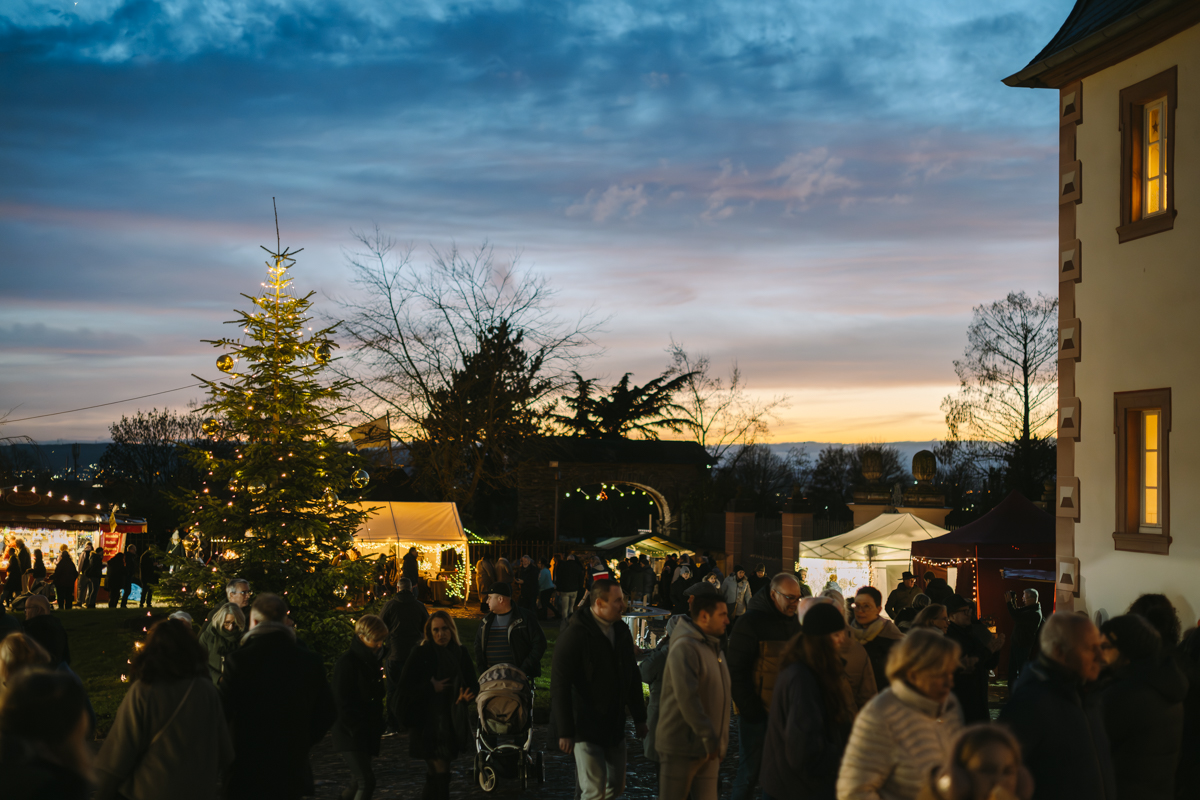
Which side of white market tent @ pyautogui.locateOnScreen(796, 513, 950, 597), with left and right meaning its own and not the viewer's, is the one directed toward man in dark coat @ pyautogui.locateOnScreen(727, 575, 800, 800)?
front

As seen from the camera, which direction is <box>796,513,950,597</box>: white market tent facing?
toward the camera

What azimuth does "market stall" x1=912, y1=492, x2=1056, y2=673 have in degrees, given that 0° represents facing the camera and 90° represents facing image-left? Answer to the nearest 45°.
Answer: approximately 45°

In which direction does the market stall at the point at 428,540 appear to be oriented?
toward the camera

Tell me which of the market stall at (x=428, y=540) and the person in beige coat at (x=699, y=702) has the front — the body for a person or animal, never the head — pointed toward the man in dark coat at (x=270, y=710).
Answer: the market stall

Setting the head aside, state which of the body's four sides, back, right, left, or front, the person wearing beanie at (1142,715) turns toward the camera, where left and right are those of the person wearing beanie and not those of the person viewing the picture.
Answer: left

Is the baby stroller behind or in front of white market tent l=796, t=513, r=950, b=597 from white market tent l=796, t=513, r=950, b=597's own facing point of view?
in front

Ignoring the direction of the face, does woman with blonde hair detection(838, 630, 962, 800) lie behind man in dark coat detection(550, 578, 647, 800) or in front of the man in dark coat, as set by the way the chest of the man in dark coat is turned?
in front

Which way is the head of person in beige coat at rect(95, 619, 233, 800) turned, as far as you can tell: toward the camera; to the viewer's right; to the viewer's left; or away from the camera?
away from the camera

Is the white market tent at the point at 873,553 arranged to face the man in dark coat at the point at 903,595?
yes

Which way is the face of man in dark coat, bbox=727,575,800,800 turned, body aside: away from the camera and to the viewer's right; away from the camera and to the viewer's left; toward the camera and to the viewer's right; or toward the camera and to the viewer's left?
toward the camera and to the viewer's right
